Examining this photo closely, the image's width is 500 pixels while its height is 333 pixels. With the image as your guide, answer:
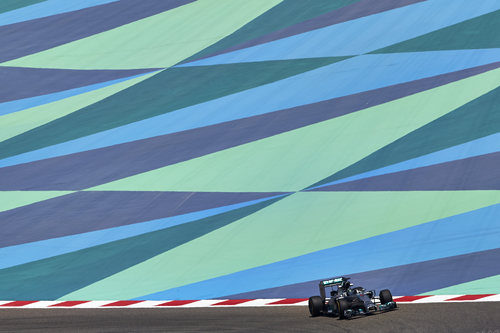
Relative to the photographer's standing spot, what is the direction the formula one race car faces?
facing the viewer and to the right of the viewer
